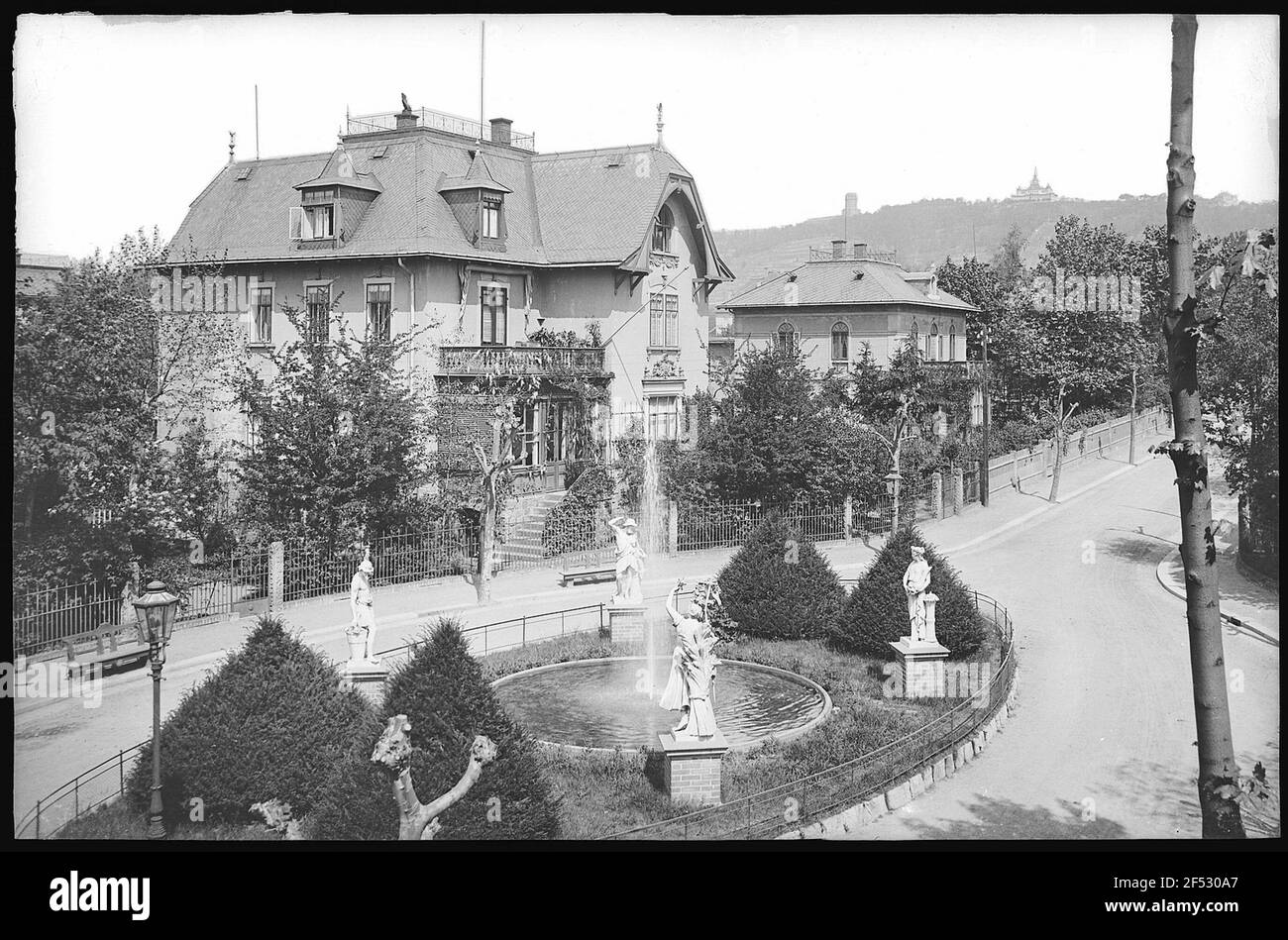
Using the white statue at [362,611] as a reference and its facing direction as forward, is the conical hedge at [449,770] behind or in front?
in front

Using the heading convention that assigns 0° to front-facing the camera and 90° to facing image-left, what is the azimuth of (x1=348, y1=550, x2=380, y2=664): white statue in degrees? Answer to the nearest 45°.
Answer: approximately 315°

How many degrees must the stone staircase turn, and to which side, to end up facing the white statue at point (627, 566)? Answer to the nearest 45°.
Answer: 0° — it already faces it

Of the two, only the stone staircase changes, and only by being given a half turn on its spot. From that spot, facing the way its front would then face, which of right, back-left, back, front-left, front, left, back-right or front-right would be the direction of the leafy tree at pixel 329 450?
back-left

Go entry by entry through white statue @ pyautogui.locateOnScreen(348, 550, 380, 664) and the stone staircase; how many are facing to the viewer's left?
0

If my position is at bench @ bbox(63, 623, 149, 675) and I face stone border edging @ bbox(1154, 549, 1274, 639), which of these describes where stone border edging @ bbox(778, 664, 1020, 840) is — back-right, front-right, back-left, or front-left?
front-right

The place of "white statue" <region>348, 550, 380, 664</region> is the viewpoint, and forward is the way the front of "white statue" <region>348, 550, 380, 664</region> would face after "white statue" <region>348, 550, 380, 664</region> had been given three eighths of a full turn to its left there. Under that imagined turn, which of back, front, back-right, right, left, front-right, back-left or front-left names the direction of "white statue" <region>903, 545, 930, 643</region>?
right

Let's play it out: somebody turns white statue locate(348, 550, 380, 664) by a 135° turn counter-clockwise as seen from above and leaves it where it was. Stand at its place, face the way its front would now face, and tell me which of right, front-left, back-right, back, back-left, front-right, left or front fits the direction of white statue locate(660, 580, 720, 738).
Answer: back-right

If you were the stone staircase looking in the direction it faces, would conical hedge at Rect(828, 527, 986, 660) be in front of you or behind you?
in front

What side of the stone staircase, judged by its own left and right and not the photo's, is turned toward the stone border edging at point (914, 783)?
front

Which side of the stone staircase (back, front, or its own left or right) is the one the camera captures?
front
